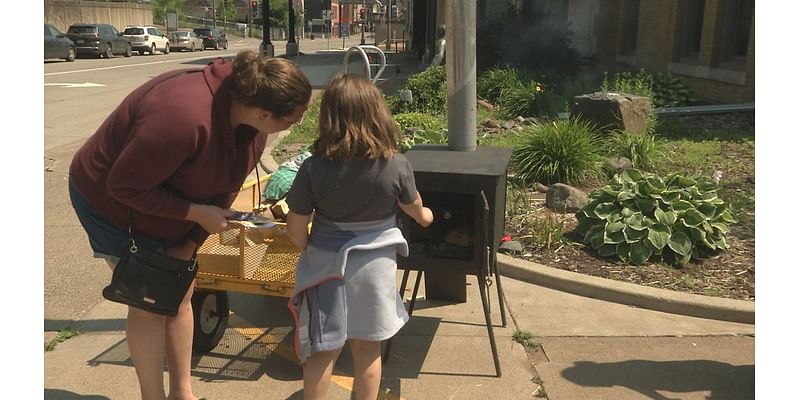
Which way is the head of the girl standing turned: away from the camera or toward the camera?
away from the camera

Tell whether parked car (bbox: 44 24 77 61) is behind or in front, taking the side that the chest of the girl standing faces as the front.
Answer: in front

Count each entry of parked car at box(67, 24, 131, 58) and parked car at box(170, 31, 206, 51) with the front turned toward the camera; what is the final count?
0

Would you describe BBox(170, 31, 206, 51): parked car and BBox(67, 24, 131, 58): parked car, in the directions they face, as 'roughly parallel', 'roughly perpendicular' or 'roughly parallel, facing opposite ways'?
roughly parallel

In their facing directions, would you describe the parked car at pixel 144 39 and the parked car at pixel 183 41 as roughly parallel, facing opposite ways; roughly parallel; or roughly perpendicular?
roughly parallel

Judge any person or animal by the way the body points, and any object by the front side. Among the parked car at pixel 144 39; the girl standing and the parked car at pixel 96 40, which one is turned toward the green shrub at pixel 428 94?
the girl standing

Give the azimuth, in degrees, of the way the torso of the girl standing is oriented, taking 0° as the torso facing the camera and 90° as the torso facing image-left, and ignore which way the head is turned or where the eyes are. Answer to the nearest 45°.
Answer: approximately 180°

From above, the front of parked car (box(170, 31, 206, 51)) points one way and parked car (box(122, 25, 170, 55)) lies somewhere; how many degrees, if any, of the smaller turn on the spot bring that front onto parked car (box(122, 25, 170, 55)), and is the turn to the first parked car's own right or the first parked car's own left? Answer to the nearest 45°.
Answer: approximately 135° to the first parked car's own right
